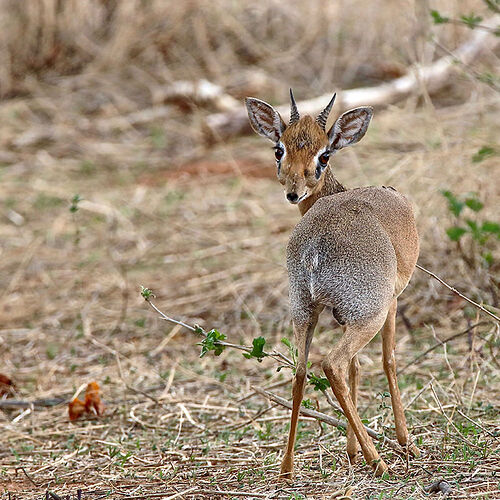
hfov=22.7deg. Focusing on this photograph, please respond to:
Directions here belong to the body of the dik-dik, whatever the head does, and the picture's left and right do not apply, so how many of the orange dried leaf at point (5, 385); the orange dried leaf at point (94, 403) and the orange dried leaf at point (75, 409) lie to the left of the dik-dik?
3

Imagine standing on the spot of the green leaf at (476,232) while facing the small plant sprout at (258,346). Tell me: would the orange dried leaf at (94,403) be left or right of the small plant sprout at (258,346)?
right

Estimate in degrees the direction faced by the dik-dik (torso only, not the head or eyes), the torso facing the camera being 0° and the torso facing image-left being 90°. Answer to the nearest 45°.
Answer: approximately 225°

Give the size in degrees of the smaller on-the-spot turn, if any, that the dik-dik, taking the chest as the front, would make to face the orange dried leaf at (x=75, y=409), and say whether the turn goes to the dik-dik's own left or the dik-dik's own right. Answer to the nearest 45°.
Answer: approximately 90° to the dik-dik's own left

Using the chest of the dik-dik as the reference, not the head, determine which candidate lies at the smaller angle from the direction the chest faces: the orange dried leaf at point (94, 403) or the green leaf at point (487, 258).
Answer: the green leaf

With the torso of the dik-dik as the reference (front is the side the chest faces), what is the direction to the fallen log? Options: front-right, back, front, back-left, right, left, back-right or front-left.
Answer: front-left

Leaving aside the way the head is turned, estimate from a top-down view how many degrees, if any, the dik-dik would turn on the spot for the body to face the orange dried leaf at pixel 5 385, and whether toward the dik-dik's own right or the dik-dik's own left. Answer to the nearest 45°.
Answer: approximately 90° to the dik-dik's own left

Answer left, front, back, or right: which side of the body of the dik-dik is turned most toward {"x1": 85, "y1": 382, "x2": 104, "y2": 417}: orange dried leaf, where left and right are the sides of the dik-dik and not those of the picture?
left

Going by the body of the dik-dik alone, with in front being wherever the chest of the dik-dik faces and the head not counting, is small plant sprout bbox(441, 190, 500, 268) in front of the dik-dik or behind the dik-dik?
in front
